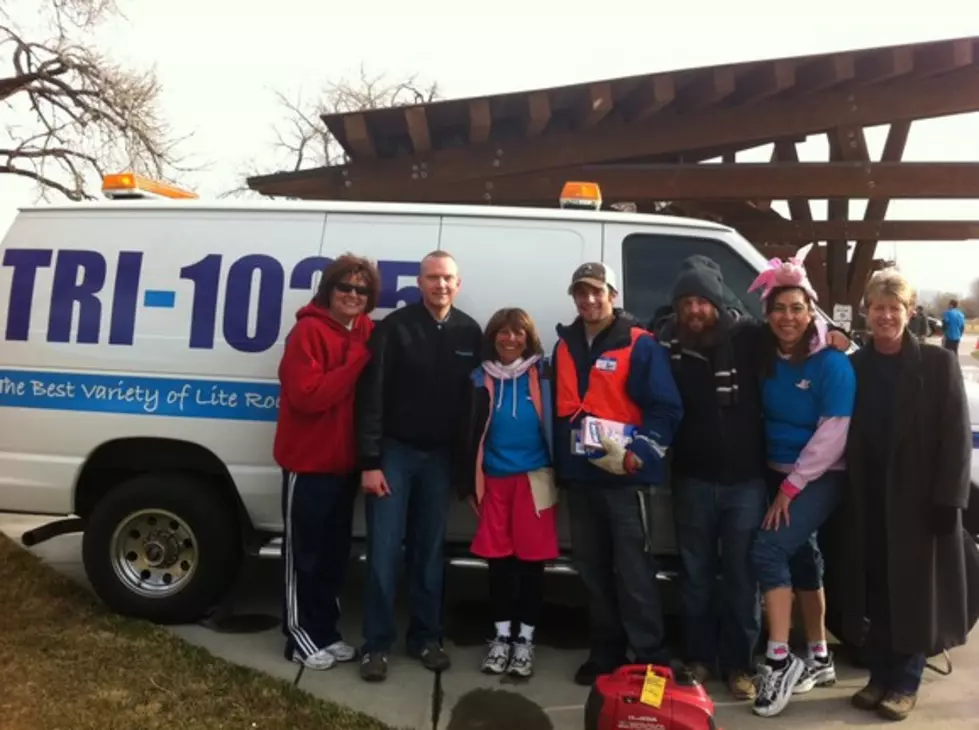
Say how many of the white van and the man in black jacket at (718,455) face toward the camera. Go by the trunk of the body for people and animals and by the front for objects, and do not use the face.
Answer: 1

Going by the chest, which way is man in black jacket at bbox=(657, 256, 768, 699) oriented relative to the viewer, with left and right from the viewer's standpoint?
facing the viewer

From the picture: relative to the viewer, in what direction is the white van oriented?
to the viewer's right

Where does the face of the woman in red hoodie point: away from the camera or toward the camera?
toward the camera

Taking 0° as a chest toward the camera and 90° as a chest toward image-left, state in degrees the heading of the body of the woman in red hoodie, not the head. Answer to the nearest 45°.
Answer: approximately 315°

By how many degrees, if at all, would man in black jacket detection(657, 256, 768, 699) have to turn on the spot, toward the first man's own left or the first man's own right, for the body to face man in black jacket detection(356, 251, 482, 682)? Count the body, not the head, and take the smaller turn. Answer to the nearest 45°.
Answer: approximately 90° to the first man's own right

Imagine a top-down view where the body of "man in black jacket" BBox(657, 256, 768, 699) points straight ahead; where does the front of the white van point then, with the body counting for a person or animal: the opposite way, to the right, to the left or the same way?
to the left

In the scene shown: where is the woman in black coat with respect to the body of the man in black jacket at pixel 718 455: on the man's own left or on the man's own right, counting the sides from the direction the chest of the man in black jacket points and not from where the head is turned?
on the man's own left

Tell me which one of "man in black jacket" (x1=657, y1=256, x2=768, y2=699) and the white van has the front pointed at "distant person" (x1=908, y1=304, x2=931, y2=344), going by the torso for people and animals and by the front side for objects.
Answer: the white van
